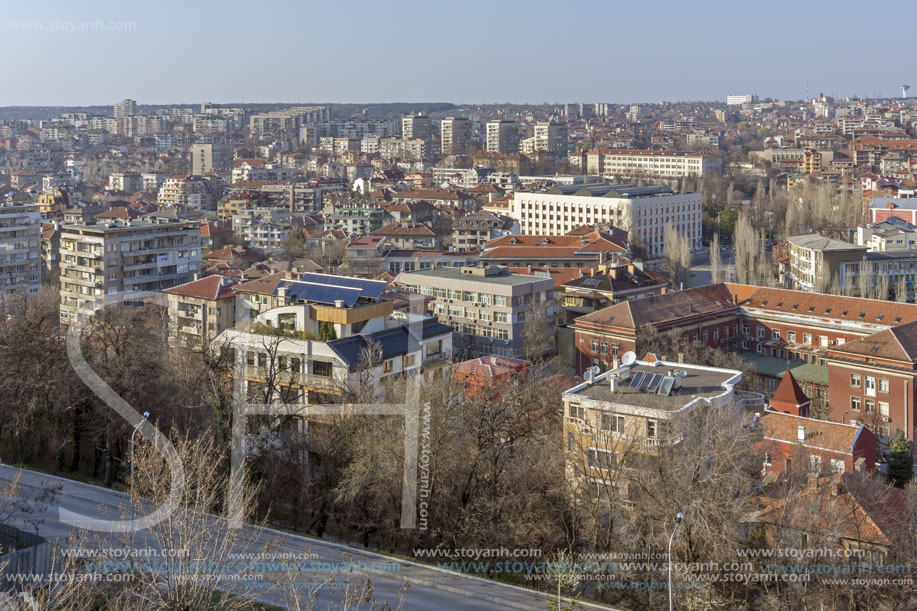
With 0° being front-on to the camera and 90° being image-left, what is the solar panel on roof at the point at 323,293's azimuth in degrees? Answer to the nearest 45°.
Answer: approximately 0°

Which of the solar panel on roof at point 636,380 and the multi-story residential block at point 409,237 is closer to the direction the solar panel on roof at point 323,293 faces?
the solar panel on roof

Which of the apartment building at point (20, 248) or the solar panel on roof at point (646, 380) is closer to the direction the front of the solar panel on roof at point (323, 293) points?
the solar panel on roof

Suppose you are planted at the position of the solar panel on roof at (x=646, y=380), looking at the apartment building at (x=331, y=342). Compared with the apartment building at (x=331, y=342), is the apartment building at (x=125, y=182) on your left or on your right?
right

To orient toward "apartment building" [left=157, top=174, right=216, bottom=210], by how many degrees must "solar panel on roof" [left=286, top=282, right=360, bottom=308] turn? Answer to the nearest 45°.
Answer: approximately 180°

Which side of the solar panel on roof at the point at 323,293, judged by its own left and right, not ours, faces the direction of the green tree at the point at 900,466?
left

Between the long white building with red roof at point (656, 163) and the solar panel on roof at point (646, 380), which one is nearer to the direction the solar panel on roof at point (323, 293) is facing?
the solar panel on roof

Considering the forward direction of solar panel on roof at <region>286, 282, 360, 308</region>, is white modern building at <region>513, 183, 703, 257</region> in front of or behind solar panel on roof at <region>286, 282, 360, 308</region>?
behind

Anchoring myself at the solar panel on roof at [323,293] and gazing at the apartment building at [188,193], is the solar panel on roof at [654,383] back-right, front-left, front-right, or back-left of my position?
back-right

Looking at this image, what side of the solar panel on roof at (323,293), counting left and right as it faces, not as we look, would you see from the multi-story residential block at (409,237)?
back
